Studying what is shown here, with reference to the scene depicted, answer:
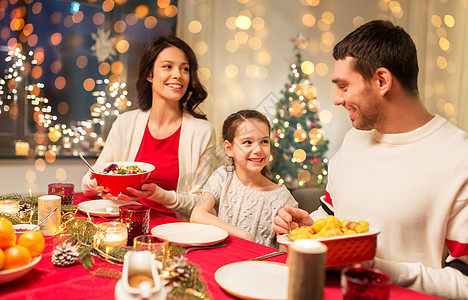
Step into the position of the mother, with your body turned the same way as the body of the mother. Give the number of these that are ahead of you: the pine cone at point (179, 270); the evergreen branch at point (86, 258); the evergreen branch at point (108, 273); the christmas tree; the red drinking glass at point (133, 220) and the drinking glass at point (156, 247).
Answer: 5

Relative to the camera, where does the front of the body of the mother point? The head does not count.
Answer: toward the camera

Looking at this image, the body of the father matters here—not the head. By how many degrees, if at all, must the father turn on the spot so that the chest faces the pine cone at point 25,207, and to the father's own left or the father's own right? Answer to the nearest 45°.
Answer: approximately 45° to the father's own right

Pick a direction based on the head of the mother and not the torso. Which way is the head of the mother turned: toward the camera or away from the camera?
toward the camera

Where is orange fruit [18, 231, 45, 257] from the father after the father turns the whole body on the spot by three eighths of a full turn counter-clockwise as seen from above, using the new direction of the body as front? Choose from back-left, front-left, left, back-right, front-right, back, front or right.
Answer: back-right

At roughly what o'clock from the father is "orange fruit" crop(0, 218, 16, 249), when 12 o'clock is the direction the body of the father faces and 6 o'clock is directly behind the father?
The orange fruit is roughly at 12 o'clock from the father.

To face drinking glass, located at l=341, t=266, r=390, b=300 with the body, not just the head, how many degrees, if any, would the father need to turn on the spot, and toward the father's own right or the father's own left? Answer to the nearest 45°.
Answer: approximately 45° to the father's own left

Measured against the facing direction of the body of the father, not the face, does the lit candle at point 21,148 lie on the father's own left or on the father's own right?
on the father's own right

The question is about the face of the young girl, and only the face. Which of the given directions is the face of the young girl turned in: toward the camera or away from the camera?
toward the camera

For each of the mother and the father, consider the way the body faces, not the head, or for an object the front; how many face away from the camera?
0

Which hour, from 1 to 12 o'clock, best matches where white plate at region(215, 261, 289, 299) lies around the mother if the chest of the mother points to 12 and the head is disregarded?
The white plate is roughly at 12 o'clock from the mother.

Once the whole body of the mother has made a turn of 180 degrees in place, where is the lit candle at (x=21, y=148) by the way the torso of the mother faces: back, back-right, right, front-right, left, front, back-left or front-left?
front-left

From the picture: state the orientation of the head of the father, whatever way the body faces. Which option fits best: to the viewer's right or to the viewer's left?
to the viewer's left

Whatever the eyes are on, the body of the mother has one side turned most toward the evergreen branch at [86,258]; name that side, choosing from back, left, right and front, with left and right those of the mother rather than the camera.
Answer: front

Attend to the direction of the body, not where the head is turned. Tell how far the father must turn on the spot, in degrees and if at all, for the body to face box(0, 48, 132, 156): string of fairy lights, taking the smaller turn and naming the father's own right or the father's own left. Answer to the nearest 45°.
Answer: approximately 90° to the father's own right

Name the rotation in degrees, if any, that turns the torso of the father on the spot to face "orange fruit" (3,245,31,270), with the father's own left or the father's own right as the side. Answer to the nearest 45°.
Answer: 0° — they already face it

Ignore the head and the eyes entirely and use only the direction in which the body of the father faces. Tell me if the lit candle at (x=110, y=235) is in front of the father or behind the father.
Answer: in front
